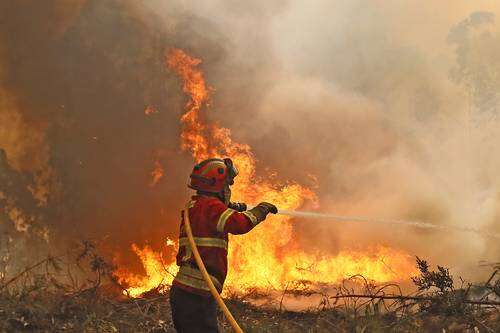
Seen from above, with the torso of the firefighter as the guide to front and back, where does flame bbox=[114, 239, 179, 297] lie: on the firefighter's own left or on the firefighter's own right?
on the firefighter's own left

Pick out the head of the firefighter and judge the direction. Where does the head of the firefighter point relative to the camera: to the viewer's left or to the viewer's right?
to the viewer's right

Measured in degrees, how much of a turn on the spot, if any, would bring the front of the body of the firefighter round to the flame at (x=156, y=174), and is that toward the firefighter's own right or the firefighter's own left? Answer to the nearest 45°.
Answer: approximately 45° to the firefighter's own left

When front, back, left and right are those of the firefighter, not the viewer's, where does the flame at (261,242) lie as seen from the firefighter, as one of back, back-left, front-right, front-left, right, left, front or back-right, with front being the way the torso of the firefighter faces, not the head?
front-left

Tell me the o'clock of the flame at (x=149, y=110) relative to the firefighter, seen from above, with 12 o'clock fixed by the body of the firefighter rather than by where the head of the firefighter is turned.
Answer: The flame is roughly at 10 o'clock from the firefighter.

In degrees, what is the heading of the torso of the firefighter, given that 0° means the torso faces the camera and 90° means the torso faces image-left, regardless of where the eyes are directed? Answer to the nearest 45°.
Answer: approximately 225°
